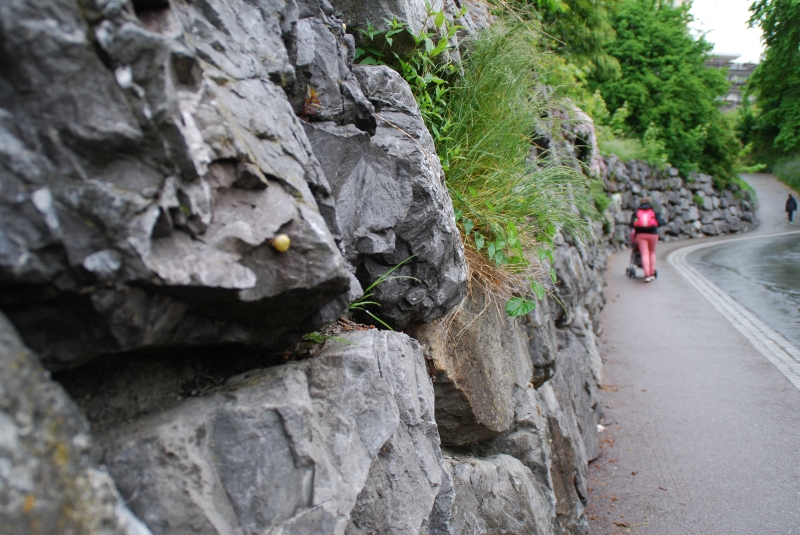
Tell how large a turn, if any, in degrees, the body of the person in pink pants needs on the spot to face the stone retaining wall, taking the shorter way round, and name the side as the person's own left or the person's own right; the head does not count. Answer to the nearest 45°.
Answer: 0° — they already face it

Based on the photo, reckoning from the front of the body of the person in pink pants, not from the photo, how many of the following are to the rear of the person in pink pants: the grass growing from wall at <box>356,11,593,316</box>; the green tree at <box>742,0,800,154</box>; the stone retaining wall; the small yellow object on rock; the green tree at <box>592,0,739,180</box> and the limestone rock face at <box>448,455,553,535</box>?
3

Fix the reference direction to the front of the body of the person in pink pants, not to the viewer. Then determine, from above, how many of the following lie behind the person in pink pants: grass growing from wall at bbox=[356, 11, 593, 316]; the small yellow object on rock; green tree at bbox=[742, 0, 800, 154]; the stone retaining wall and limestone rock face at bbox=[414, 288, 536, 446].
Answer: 3

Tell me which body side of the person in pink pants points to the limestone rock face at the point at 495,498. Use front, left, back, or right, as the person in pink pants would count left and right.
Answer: back

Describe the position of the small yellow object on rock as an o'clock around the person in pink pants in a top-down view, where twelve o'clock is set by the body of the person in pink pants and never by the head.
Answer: The small yellow object on rock is roughly at 6 o'clock from the person in pink pants.

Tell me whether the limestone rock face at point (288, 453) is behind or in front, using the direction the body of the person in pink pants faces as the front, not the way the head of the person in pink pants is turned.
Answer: behind

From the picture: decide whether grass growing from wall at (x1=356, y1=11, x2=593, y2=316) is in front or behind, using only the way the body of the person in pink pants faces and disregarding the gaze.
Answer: behind

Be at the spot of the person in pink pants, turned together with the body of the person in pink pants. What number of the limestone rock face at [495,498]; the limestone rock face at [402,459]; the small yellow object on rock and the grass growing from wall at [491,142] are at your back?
4

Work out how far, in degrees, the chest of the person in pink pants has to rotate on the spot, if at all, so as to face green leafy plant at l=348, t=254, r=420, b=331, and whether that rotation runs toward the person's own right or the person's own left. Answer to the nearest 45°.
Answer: approximately 180°

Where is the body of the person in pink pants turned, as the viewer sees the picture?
away from the camera

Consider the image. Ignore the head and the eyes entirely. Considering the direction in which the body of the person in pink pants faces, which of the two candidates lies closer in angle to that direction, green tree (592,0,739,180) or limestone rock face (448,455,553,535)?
the green tree

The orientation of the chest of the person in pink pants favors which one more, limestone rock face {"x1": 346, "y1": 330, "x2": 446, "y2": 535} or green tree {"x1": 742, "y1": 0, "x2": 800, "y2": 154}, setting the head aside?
the green tree

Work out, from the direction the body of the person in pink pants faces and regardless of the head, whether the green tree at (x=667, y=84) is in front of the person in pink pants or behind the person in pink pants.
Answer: in front

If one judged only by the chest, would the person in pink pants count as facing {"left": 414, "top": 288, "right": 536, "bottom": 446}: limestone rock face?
no

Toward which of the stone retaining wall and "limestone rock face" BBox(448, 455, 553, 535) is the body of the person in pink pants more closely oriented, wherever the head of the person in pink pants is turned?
the stone retaining wall
